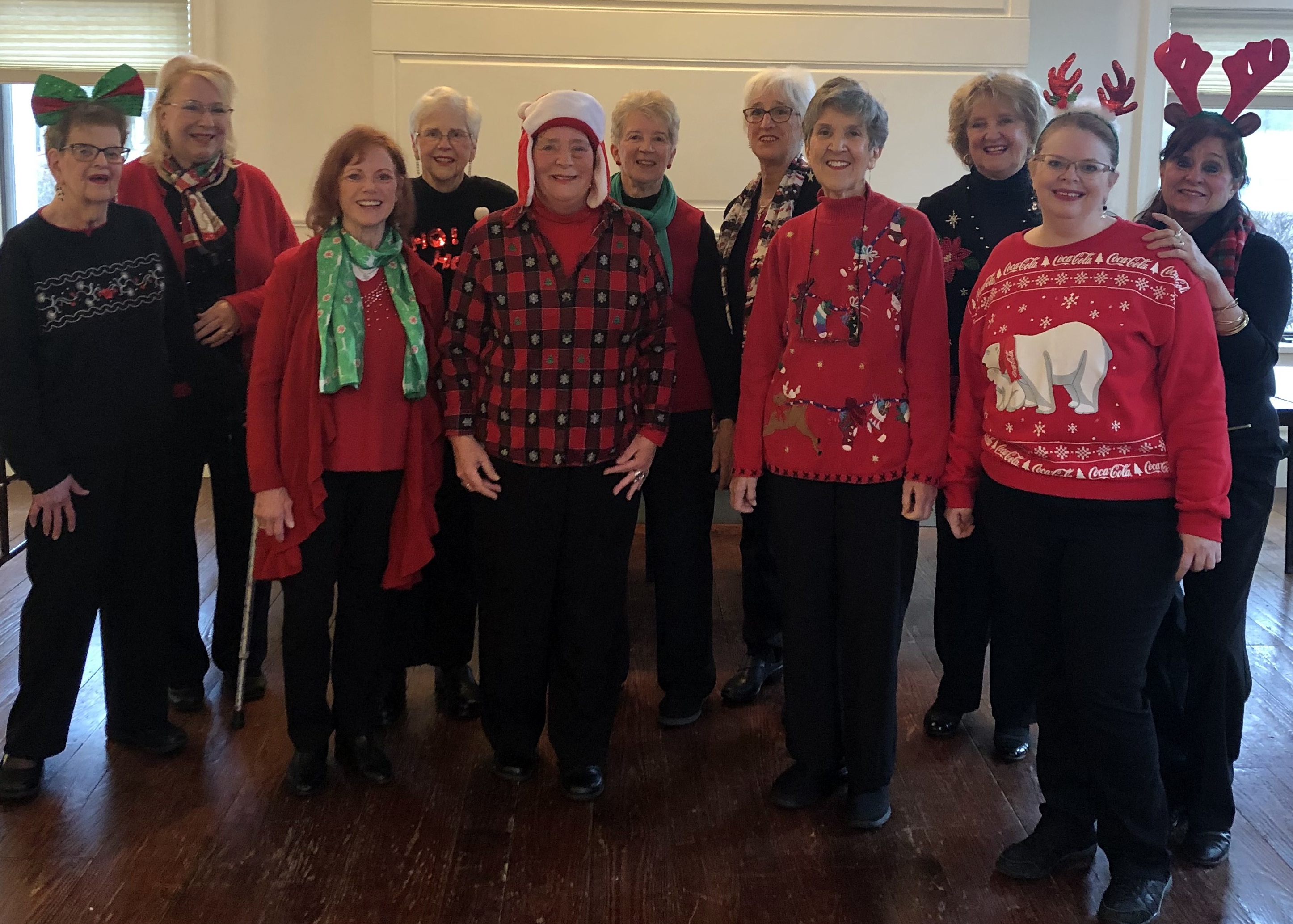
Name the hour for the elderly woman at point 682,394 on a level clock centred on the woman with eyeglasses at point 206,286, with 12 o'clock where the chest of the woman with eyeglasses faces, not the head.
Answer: The elderly woman is roughly at 10 o'clock from the woman with eyeglasses.

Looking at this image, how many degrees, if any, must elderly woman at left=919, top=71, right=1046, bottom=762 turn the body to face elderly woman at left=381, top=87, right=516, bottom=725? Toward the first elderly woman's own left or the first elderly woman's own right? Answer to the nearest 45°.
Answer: approximately 90° to the first elderly woman's own right

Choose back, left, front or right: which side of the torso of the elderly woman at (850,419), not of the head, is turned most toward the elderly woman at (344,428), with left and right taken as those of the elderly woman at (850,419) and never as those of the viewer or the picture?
right
